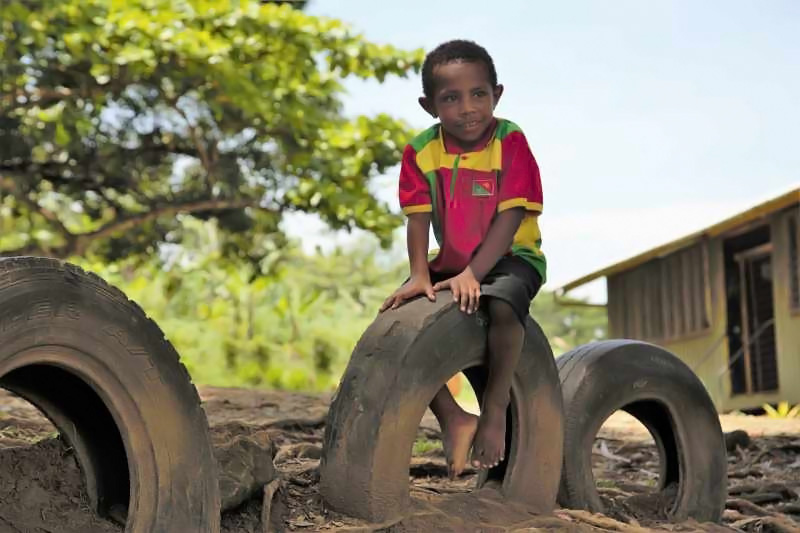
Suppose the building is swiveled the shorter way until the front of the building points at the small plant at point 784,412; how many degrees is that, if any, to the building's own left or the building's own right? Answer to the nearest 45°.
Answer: approximately 45° to the building's own left

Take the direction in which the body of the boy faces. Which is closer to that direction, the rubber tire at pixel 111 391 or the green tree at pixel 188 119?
the rubber tire

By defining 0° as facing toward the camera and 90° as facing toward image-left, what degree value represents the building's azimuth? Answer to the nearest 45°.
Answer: approximately 45°

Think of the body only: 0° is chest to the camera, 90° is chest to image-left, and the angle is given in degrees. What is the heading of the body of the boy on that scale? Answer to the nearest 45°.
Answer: approximately 45°

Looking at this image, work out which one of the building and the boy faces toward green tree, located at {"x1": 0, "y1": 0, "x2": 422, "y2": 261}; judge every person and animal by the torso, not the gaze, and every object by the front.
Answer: the building
